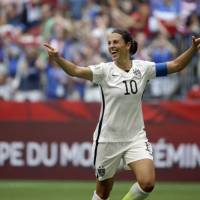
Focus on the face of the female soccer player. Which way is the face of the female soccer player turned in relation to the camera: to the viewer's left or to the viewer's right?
to the viewer's left

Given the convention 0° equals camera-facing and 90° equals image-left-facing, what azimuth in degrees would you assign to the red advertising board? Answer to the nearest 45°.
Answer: approximately 0°

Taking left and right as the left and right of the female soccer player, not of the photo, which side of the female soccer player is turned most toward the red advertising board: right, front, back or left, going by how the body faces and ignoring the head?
back

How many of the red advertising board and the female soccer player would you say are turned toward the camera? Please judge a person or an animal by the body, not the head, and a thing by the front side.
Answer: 2

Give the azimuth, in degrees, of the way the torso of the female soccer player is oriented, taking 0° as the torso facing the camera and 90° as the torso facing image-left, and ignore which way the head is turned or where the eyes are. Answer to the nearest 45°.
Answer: approximately 0°

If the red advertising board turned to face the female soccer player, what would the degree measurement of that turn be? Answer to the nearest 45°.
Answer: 0° — it already faces them
